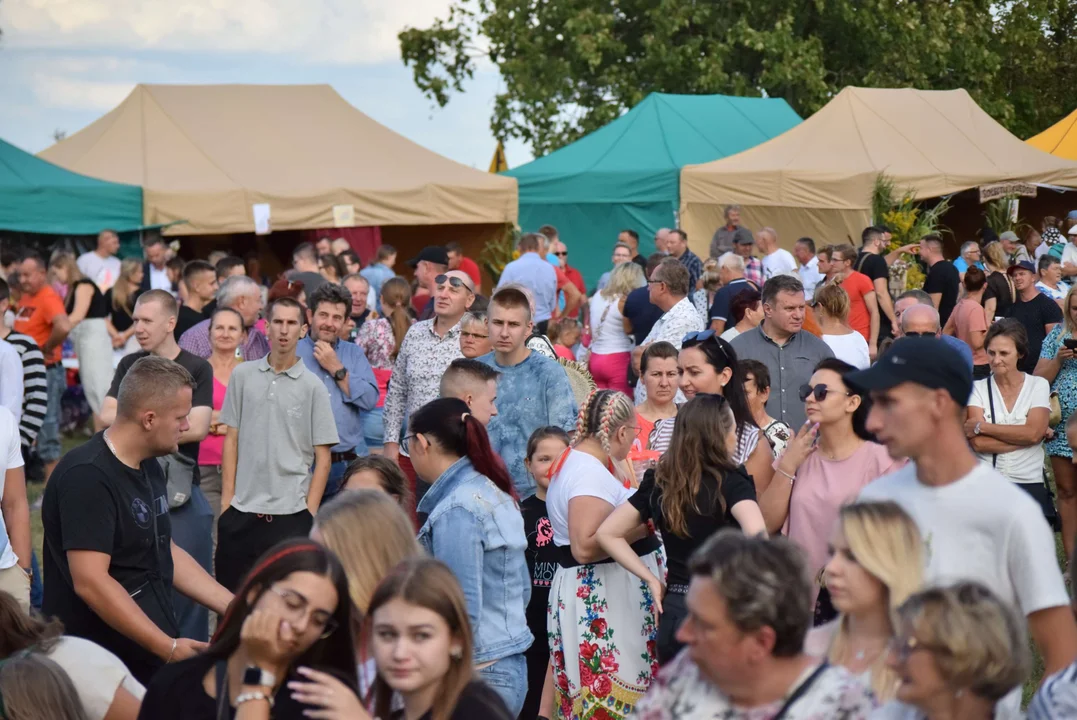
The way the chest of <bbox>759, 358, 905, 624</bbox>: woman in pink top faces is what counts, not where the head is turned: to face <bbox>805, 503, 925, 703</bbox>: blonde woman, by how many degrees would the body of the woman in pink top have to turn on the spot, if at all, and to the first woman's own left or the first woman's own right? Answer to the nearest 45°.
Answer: approximately 45° to the first woman's own left

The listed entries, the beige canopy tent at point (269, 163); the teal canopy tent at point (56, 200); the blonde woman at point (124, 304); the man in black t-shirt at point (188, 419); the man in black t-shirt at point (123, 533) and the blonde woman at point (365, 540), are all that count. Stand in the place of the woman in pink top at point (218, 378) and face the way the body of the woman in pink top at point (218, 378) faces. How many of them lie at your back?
3

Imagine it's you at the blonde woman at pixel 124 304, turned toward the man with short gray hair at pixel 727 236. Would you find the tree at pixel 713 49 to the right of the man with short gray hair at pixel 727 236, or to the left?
left

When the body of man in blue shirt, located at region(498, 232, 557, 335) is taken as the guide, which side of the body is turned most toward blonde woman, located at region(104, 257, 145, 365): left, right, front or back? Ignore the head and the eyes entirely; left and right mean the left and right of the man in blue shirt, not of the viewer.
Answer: left

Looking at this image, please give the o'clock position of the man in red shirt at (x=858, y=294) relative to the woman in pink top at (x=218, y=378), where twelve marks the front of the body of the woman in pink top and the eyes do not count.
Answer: The man in red shirt is roughly at 8 o'clock from the woman in pink top.

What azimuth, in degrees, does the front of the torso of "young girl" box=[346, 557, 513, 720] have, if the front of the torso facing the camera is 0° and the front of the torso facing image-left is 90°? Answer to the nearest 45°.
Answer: approximately 45°

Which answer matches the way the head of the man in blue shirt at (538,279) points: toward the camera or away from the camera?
away from the camera

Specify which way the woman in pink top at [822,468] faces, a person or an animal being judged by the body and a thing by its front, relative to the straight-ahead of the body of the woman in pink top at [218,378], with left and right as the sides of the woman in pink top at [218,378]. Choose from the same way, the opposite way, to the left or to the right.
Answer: to the right

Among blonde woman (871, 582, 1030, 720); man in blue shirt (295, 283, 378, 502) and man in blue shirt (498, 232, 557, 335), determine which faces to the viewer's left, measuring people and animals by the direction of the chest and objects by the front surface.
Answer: the blonde woman

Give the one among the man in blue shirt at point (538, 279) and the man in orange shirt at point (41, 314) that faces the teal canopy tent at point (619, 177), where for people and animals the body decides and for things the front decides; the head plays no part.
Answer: the man in blue shirt
